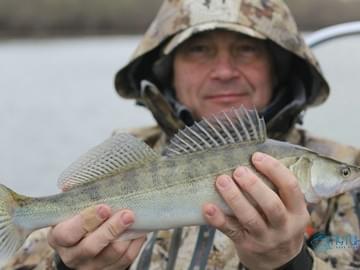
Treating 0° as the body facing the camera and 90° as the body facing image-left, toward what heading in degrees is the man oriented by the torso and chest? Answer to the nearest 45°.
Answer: approximately 0°

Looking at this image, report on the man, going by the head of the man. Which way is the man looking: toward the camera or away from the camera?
toward the camera
